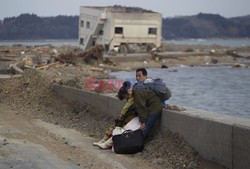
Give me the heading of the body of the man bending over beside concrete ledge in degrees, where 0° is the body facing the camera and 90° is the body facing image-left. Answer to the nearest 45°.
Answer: approximately 45°

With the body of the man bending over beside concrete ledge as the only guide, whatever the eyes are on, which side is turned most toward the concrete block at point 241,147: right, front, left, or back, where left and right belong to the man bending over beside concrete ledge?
left
